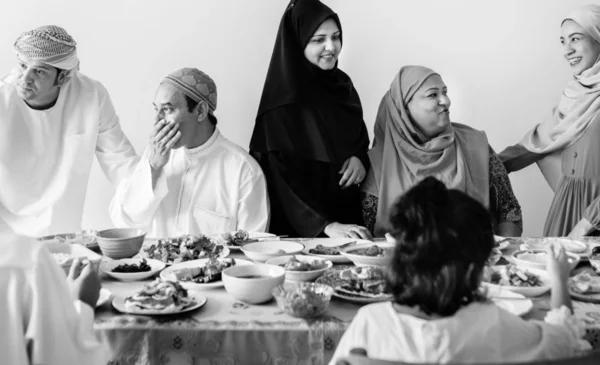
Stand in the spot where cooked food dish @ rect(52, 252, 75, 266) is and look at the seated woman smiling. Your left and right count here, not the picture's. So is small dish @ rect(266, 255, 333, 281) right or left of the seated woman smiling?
right

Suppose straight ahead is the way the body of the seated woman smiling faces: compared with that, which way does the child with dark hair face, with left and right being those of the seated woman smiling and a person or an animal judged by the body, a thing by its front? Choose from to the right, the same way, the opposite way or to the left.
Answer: the opposite way

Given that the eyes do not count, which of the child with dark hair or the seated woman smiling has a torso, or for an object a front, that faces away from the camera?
the child with dark hair

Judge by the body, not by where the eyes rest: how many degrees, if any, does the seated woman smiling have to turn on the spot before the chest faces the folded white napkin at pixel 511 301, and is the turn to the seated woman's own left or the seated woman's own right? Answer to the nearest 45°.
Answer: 0° — they already face it

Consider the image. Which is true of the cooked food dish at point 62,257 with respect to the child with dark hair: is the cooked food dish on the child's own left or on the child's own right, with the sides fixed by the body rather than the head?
on the child's own left

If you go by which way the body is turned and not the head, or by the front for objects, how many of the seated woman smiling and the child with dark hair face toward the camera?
1

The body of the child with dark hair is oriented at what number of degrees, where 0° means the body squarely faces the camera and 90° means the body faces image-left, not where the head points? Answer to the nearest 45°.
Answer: approximately 180°

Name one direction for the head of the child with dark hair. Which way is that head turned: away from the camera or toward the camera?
away from the camera

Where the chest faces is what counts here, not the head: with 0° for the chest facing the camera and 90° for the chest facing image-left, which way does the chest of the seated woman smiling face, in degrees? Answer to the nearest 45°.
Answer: approximately 0°
